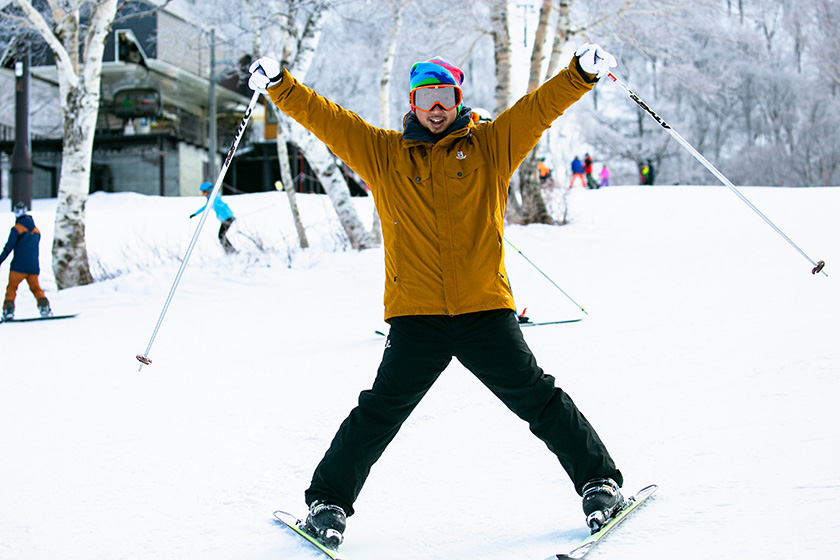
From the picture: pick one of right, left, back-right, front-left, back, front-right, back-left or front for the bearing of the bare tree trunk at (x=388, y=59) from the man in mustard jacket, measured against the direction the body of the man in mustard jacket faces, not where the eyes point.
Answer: back

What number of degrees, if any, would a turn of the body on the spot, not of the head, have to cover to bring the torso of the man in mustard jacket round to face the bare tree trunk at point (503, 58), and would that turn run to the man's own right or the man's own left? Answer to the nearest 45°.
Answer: approximately 180°

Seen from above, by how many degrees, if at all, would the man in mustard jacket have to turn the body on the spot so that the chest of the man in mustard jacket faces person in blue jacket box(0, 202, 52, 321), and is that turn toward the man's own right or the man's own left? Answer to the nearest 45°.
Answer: approximately 135° to the man's own right

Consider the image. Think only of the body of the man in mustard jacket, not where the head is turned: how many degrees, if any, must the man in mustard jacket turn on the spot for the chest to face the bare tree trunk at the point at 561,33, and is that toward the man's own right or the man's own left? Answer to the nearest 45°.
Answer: approximately 180°

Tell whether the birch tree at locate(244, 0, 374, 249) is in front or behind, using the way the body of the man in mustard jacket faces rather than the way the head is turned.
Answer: behind

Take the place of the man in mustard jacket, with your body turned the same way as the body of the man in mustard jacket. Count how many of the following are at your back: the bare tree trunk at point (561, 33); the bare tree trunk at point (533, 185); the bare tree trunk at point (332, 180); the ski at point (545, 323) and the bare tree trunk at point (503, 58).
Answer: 5

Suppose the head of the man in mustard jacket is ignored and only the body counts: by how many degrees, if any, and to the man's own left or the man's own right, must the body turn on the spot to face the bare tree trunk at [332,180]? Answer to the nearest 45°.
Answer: approximately 180°

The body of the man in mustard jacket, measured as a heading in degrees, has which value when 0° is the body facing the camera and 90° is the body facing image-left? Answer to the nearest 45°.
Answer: approximately 0°

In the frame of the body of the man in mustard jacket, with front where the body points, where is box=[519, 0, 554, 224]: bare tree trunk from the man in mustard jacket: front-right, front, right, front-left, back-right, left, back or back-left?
back
